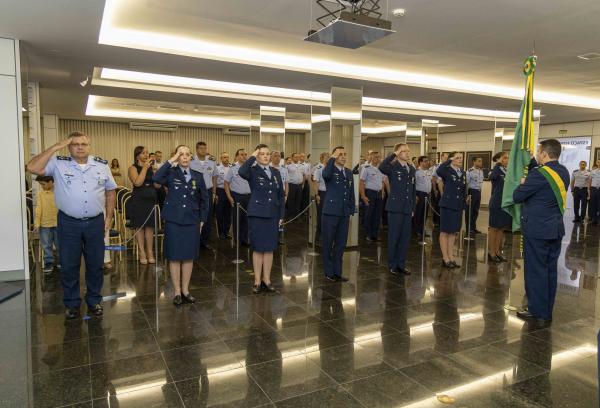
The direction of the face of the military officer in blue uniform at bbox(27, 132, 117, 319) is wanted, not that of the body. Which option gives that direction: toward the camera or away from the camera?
toward the camera

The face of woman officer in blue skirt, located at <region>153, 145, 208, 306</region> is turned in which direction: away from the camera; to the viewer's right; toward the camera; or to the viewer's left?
toward the camera

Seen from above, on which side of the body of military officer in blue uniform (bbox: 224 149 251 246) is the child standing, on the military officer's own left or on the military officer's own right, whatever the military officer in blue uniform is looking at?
on the military officer's own right

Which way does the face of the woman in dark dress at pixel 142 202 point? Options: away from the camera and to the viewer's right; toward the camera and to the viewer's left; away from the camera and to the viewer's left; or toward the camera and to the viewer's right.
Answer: toward the camera and to the viewer's right

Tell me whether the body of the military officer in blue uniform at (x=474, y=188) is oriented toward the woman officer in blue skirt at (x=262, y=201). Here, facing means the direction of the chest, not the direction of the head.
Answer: no

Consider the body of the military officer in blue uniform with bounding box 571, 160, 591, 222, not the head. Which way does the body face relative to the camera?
toward the camera

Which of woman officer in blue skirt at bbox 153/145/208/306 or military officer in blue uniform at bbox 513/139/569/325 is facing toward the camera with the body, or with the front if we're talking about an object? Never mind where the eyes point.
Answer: the woman officer in blue skirt

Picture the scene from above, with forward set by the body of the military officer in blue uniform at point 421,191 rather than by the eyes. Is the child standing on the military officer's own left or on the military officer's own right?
on the military officer's own right

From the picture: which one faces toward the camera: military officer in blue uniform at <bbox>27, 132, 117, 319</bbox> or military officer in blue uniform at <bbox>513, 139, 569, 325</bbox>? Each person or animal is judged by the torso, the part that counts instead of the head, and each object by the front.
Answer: military officer in blue uniform at <bbox>27, 132, 117, 319</bbox>

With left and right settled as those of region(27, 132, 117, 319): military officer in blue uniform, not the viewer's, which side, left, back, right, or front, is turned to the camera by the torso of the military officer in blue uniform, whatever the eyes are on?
front

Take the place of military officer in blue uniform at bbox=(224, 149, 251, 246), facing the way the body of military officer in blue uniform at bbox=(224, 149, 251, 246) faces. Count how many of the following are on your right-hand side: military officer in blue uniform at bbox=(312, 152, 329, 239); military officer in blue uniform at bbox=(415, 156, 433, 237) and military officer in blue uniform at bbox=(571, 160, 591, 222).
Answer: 0

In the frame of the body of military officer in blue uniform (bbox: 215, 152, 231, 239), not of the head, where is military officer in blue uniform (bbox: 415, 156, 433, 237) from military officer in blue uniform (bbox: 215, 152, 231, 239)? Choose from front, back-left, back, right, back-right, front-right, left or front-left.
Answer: front-left

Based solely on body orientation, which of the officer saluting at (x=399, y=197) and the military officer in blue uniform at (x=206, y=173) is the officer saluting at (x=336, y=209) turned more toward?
the officer saluting

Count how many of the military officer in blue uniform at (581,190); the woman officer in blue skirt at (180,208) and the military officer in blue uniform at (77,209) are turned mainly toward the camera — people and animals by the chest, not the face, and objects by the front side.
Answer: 3

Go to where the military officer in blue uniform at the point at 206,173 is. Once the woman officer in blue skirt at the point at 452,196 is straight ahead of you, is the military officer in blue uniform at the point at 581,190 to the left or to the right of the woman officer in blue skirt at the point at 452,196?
left

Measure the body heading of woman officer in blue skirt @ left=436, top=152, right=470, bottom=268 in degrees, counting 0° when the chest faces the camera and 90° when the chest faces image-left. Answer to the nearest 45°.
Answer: approximately 315°

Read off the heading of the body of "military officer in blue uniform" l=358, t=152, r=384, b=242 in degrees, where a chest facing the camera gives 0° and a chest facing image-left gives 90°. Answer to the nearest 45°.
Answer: approximately 315°

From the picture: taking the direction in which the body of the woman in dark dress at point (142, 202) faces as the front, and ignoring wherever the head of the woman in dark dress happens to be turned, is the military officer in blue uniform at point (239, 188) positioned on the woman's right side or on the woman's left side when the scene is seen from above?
on the woman's left side

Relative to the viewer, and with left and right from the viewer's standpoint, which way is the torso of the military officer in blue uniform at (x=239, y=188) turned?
facing the viewer and to the right of the viewer
